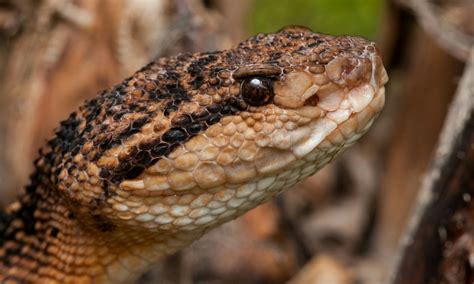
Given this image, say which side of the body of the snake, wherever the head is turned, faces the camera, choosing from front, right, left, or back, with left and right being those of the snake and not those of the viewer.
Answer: right
